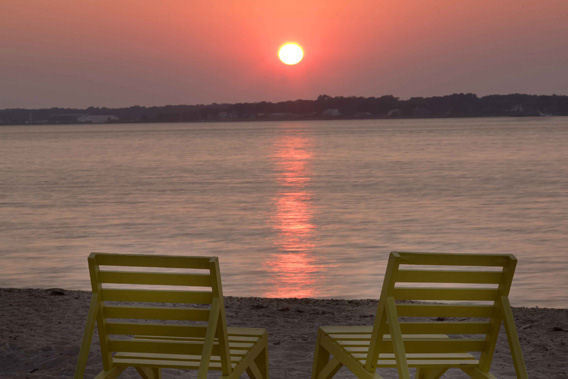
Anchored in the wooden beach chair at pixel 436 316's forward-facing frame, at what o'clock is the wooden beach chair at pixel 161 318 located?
the wooden beach chair at pixel 161 318 is roughly at 10 o'clock from the wooden beach chair at pixel 436 316.

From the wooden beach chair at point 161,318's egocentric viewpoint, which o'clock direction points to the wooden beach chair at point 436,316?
the wooden beach chair at point 436,316 is roughly at 2 o'clock from the wooden beach chair at point 161,318.

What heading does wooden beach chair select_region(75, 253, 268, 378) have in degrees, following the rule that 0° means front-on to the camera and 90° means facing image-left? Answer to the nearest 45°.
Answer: approximately 225°

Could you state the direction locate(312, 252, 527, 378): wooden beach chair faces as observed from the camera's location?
facing away from the viewer and to the left of the viewer

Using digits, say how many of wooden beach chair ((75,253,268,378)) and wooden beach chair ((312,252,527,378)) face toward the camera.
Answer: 0
